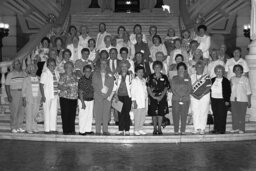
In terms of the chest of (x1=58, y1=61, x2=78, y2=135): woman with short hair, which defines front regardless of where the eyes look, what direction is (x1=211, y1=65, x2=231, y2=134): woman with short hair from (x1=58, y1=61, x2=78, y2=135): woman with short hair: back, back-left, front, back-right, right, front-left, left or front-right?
left

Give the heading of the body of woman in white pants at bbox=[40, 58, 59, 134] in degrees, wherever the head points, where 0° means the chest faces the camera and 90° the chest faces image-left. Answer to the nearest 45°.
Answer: approximately 315°

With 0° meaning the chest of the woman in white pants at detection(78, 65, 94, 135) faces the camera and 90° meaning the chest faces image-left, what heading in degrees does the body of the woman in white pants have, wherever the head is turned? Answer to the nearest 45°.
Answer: approximately 315°

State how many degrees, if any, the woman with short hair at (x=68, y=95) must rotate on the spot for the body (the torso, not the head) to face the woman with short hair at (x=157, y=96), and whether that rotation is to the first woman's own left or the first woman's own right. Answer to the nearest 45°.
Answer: approximately 90° to the first woman's own left

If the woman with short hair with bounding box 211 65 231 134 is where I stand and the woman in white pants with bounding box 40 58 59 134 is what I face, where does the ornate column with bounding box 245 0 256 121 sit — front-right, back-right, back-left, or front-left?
back-right

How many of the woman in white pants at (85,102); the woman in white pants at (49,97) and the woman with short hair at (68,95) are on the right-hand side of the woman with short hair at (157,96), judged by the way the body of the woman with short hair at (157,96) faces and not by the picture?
3

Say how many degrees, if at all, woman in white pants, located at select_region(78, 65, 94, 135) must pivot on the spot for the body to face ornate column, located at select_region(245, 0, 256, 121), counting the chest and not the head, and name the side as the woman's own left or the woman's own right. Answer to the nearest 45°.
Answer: approximately 45° to the woman's own left

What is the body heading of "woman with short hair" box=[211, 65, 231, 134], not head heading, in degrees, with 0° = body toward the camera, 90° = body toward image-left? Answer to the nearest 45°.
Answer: approximately 45°

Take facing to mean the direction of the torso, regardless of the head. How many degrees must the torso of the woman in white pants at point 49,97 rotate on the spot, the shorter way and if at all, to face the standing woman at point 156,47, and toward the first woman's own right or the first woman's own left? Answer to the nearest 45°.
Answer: approximately 90° to the first woman's own left

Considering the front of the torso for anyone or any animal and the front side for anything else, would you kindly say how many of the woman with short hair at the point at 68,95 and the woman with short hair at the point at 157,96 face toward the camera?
2

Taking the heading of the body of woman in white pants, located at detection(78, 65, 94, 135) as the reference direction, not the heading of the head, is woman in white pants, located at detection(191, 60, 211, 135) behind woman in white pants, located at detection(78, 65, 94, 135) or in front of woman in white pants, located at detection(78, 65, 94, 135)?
in front

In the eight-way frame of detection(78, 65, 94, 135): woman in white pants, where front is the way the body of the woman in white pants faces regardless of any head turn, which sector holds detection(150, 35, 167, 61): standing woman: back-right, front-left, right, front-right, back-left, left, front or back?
left
